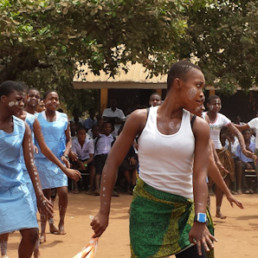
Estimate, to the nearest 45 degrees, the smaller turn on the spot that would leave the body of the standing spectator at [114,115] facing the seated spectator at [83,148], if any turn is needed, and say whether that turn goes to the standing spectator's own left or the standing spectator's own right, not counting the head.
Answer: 0° — they already face them

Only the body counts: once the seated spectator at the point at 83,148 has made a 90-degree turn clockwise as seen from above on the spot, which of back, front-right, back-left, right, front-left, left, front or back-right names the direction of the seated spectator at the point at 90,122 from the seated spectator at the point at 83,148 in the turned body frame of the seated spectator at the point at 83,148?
right

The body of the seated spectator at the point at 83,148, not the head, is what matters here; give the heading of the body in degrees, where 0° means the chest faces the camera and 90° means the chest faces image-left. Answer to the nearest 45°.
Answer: approximately 0°

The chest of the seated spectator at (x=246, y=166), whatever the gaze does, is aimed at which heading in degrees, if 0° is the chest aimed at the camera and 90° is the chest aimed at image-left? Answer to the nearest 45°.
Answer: approximately 45°

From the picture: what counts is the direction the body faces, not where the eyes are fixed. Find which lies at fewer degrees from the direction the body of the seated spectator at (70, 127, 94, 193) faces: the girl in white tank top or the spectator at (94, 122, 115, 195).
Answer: the girl in white tank top
